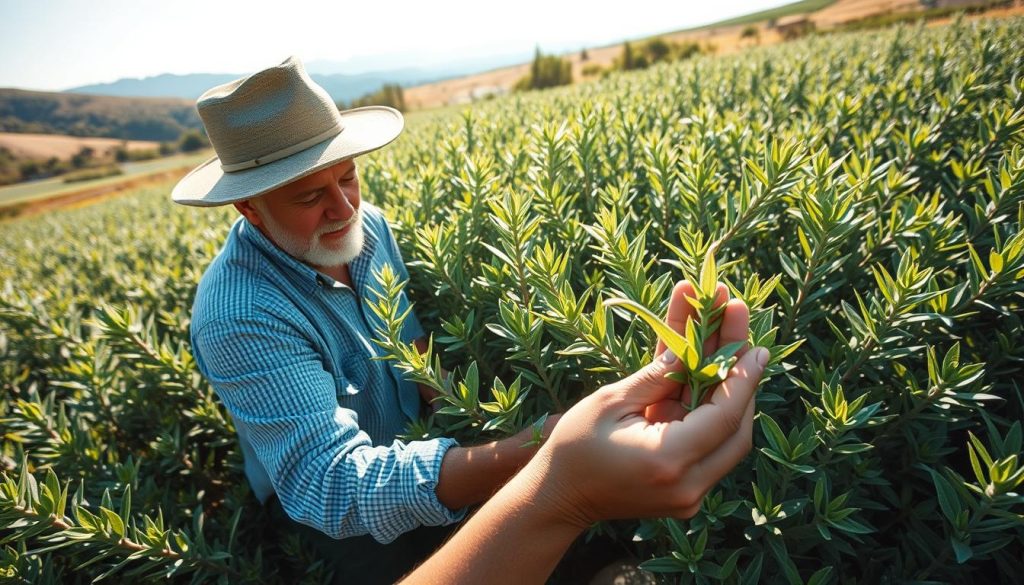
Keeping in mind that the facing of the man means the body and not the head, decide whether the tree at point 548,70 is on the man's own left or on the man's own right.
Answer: on the man's own left

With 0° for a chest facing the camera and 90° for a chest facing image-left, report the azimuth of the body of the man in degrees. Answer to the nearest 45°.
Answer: approximately 315°
